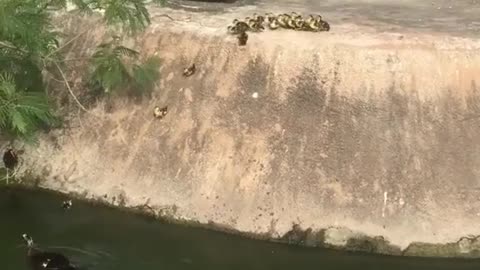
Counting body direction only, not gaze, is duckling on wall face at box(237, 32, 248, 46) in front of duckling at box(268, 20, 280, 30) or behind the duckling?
in front

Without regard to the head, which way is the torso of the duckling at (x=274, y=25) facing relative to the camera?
to the viewer's left

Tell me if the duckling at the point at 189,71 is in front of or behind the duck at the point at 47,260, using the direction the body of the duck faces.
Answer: behind

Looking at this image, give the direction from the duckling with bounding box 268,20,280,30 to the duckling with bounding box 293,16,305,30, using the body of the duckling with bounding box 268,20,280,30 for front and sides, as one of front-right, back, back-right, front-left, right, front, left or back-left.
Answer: left

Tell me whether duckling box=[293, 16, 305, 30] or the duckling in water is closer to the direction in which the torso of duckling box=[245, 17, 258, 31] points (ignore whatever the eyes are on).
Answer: the duckling in water

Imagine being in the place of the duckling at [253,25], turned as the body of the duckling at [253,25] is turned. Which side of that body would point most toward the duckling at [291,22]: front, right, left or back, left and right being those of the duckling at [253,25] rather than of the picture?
back

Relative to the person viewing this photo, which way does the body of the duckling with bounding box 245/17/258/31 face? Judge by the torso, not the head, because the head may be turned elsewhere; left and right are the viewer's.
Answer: facing to the left of the viewer

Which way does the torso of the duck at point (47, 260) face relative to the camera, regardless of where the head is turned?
to the viewer's left

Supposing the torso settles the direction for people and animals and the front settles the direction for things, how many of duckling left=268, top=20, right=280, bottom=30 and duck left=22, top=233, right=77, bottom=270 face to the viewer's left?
2

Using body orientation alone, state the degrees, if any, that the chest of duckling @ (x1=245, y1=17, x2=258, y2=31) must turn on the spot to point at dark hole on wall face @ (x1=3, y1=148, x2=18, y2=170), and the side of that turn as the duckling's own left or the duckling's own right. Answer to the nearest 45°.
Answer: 0° — it already faces it

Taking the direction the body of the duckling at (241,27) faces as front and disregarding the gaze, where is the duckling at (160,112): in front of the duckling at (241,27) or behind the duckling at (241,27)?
in front

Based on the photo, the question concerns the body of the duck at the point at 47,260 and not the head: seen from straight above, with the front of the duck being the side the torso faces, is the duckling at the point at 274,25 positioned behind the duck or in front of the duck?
behind

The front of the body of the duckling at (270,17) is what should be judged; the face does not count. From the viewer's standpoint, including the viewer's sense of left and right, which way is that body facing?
facing to the left of the viewer
